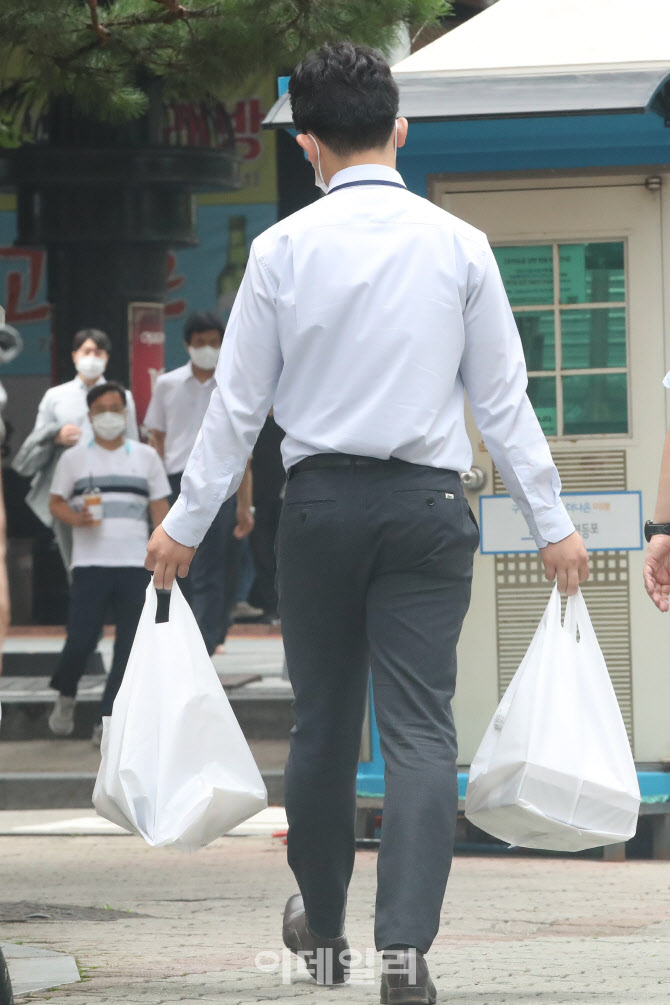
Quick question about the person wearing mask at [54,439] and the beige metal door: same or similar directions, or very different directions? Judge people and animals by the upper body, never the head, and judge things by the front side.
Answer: same or similar directions

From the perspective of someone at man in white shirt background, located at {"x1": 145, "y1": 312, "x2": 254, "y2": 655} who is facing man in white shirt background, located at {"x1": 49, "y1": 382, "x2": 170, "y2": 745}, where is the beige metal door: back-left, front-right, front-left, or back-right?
front-left

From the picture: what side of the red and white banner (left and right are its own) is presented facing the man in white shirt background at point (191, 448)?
front

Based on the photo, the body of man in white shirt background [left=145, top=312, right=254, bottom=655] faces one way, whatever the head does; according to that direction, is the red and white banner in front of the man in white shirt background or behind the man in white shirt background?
behind

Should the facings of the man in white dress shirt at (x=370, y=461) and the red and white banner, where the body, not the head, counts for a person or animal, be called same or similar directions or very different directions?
very different directions

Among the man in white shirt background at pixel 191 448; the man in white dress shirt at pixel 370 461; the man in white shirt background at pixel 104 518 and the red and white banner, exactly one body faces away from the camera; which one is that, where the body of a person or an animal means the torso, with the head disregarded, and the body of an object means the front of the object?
the man in white dress shirt

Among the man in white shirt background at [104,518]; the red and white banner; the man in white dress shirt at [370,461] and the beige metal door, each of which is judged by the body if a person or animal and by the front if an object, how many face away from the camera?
1

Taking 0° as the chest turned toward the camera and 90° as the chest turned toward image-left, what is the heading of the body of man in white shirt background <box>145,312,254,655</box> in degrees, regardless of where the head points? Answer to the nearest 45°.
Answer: approximately 0°

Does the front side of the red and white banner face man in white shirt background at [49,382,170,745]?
yes

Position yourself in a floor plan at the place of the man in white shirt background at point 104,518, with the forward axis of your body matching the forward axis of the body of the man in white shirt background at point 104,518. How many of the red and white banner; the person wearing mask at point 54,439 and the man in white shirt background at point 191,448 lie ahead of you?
0

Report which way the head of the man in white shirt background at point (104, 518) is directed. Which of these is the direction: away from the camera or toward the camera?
toward the camera

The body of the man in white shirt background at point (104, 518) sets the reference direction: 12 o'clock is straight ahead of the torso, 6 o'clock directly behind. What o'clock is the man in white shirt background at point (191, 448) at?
the man in white shirt background at point (191, 448) is roughly at 7 o'clock from the man in white shirt background at point (104, 518).

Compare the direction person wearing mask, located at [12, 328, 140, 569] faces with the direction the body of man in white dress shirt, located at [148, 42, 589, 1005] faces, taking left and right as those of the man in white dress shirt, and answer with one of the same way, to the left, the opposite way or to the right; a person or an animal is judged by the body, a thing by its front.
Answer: the opposite way

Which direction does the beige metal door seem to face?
toward the camera

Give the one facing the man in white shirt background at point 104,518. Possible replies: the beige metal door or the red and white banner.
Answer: the red and white banner

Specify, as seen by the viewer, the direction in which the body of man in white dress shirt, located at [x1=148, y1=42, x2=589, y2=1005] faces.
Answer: away from the camera

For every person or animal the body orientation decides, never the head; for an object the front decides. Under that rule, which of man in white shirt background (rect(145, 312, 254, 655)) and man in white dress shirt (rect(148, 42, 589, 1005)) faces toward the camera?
the man in white shirt background

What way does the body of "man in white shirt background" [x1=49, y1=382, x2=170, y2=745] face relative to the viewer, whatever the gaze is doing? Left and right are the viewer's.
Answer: facing the viewer

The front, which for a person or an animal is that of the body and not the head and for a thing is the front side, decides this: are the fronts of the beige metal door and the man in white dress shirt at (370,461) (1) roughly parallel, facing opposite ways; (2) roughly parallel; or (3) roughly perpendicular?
roughly parallel, facing opposite ways

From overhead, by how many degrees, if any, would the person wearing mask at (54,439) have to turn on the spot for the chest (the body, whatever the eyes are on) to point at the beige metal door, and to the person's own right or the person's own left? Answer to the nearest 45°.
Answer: approximately 45° to the person's own left

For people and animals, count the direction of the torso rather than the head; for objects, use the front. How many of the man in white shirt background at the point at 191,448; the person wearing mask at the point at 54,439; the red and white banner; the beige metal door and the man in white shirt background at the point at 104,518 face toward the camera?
5
